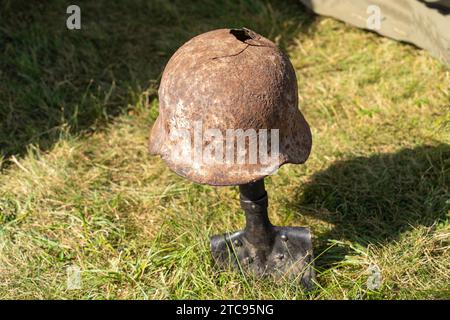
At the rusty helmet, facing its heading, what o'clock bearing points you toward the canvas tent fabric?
The canvas tent fabric is roughly at 7 o'clock from the rusty helmet.

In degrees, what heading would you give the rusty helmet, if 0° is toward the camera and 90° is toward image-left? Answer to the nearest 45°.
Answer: approximately 0°
